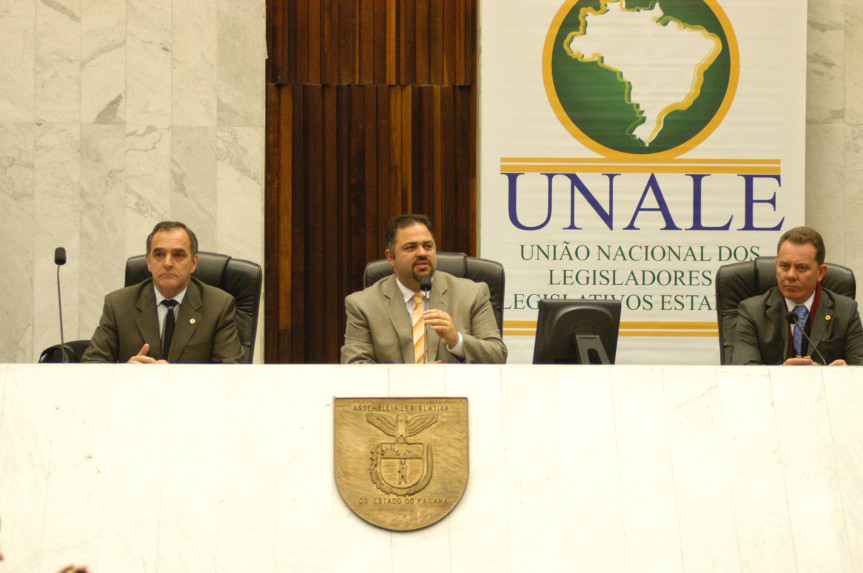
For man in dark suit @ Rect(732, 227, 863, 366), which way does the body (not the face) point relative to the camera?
toward the camera

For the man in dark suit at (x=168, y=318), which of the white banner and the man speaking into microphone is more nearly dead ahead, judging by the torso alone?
the man speaking into microphone

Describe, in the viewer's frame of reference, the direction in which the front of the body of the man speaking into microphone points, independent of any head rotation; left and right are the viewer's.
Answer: facing the viewer

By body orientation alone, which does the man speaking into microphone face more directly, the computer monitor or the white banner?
the computer monitor

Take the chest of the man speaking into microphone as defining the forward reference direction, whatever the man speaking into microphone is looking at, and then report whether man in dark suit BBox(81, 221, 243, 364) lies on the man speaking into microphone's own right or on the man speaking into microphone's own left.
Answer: on the man speaking into microphone's own right

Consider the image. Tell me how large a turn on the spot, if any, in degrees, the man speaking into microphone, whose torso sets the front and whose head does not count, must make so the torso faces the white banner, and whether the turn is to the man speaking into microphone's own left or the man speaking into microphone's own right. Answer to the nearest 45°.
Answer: approximately 135° to the man speaking into microphone's own left

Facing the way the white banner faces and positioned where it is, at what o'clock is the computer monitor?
The computer monitor is roughly at 12 o'clock from the white banner.

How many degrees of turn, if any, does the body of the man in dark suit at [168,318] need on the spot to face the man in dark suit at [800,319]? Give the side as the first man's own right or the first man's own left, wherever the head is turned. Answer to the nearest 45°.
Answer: approximately 90° to the first man's own left

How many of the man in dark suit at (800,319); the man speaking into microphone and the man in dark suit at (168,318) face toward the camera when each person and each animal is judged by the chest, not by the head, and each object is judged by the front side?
3

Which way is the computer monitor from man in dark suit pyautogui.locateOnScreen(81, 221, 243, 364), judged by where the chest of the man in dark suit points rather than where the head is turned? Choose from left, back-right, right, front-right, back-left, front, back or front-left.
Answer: front-left

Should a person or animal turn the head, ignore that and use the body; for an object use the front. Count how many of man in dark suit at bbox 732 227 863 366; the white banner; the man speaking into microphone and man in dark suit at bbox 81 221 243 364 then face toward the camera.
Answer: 4

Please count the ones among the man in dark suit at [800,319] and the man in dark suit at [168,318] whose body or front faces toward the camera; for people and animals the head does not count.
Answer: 2
